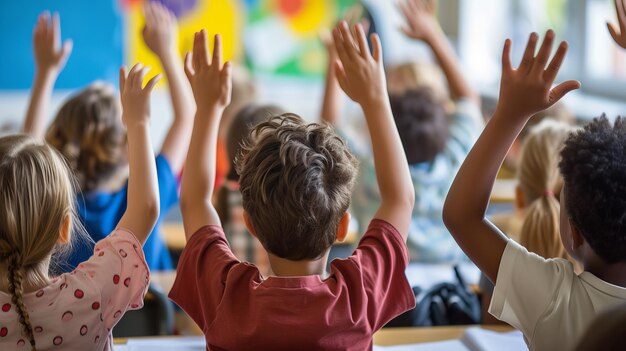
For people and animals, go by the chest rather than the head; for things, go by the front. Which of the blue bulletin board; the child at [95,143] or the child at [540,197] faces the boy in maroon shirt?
the blue bulletin board

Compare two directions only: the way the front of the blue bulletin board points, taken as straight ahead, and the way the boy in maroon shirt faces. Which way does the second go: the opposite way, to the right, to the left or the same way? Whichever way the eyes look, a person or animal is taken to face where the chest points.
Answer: the opposite way

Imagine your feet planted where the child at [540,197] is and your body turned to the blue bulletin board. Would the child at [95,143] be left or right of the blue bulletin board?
left

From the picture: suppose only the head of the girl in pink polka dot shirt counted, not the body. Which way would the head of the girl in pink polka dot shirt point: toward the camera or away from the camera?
away from the camera

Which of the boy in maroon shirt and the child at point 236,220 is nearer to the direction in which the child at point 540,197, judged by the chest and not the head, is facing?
the child

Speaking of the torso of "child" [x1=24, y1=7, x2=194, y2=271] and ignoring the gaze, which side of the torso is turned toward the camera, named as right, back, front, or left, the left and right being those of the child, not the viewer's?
back

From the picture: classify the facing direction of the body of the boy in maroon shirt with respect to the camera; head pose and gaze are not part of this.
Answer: away from the camera

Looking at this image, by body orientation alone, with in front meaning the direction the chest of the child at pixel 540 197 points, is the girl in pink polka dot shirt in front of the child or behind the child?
behind

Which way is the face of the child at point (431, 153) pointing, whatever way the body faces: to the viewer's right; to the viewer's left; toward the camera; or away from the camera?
away from the camera

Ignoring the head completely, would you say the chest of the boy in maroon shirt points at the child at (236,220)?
yes

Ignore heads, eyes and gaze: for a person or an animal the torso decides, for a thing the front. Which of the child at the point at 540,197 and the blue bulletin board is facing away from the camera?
the child

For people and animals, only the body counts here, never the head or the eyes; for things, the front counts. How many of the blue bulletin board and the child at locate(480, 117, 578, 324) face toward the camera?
1

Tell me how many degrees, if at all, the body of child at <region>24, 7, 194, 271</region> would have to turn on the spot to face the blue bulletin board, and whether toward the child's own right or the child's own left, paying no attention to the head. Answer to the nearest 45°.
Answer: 0° — they already face it

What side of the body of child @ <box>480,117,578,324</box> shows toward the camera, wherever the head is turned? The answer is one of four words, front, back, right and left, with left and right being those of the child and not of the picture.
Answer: back
